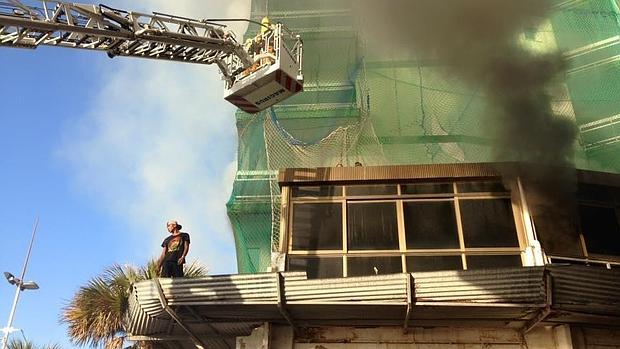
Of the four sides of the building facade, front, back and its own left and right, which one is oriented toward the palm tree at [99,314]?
right

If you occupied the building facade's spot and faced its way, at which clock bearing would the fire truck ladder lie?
The fire truck ladder is roughly at 2 o'clock from the building facade.

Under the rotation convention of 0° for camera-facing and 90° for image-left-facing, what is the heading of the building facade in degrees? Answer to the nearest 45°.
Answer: approximately 0°
